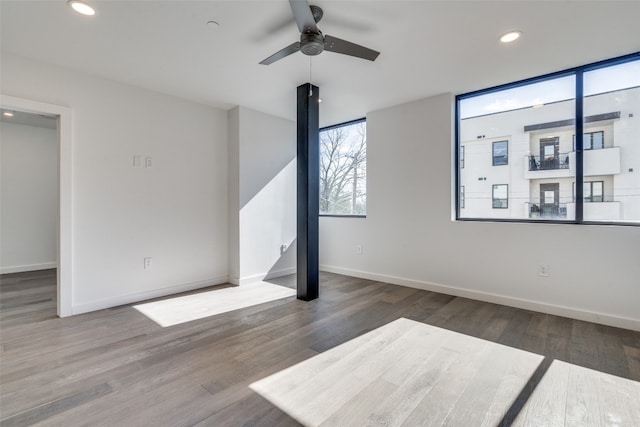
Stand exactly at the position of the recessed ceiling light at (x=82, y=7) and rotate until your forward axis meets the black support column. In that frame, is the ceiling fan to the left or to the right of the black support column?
right

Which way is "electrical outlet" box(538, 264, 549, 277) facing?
toward the camera

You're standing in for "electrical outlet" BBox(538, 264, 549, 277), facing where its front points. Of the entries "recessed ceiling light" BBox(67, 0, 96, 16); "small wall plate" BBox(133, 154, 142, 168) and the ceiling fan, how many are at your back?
0

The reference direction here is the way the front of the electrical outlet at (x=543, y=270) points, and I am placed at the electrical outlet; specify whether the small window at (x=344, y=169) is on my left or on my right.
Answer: on my right

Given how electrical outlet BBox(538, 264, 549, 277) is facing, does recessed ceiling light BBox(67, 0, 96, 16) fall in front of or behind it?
in front

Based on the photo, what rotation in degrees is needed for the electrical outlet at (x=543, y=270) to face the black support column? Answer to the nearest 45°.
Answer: approximately 45° to its right

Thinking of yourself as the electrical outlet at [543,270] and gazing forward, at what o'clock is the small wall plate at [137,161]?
the small wall plate at [137,161] is roughly at 2 o'clock from the electrical outlet at [543,270].
